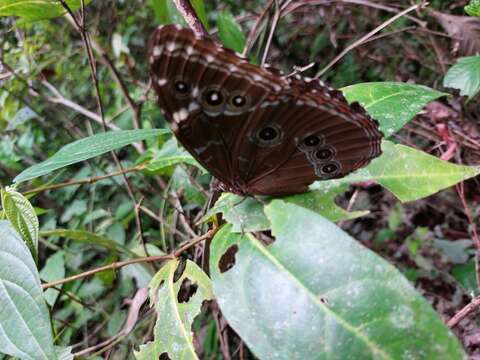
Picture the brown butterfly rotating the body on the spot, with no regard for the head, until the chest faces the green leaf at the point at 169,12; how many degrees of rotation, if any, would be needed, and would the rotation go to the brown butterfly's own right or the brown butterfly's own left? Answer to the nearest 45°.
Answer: approximately 90° to the brown butterfly's own right

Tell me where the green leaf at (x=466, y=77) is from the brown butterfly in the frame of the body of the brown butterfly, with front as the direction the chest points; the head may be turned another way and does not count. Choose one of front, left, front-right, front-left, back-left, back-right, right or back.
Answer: back-right

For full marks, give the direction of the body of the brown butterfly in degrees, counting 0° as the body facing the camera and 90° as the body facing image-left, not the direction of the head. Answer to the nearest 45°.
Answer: approximately 90°

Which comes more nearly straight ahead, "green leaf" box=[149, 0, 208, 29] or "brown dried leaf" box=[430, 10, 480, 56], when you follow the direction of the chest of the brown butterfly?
the green leaf

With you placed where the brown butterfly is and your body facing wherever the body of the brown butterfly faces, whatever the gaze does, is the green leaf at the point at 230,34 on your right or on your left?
on your right
